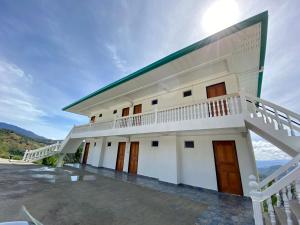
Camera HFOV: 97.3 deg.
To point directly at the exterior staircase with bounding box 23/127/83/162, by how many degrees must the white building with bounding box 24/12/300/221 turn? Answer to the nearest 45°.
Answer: approximately 90° to its right
